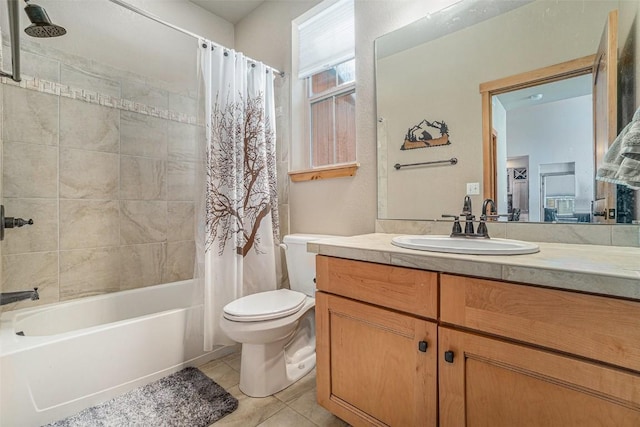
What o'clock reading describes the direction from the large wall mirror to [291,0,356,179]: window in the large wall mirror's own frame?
The window is roughly at 2 o'clock from the large wall mirror.

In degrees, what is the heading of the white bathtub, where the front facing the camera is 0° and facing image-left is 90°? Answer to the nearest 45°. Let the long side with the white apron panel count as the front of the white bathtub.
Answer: approximately 315°

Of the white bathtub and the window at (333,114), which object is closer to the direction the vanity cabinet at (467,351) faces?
the white bathtub
